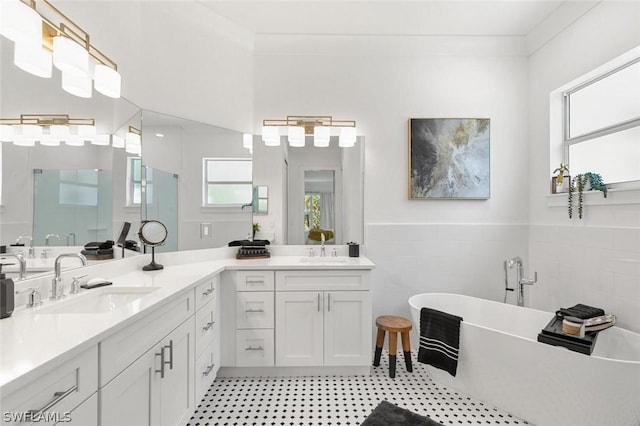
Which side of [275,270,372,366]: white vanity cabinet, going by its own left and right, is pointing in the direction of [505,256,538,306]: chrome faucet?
left

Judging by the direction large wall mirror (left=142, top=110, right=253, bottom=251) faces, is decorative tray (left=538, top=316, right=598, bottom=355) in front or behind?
in front

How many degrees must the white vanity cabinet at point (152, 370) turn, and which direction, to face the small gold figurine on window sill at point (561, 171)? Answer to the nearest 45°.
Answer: approximately 45° to its left

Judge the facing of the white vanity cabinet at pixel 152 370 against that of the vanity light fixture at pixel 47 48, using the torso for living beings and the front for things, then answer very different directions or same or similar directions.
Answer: same or similar directions

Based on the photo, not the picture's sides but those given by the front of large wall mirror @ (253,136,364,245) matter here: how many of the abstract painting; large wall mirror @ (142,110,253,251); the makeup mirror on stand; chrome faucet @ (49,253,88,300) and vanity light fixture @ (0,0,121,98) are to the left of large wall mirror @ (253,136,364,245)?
1

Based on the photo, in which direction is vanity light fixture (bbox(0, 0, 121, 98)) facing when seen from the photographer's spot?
facing the viewer and to the right of the viewer

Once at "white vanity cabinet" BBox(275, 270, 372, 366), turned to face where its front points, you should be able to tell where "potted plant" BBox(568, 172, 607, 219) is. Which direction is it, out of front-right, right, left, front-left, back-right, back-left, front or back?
left

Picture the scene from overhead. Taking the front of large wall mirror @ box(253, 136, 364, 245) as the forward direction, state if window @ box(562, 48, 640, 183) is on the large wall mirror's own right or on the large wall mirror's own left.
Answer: on the large wall mirror's own left

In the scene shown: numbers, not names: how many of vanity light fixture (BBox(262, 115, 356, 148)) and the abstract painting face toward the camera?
2

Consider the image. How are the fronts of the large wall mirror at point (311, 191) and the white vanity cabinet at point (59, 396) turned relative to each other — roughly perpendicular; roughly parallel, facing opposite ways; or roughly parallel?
roughly perpendicular

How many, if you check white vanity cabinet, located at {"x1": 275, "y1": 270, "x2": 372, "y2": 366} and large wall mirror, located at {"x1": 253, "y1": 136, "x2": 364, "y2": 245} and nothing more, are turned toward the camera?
2

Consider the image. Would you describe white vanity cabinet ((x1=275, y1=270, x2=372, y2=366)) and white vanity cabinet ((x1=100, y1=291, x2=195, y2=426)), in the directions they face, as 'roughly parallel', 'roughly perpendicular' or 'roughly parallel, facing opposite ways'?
roughly perpendicular

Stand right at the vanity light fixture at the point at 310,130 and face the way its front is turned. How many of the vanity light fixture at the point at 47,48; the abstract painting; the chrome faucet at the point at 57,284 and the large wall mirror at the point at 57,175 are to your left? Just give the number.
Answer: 1

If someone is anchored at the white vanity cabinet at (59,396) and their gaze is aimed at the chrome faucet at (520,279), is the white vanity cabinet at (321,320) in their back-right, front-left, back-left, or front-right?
front-left

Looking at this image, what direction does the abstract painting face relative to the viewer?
toward the camera

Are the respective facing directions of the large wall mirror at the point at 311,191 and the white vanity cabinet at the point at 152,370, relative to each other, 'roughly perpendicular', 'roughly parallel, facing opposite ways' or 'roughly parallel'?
roughly perpendicular

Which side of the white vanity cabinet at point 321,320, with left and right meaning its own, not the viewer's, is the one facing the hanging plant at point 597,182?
left

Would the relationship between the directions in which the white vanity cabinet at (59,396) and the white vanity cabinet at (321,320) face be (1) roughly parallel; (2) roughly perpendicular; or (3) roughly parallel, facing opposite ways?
roughly perpendicular
